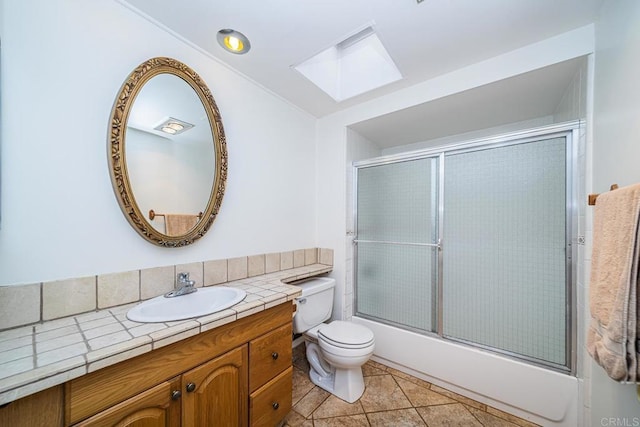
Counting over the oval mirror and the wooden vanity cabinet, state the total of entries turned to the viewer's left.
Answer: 0

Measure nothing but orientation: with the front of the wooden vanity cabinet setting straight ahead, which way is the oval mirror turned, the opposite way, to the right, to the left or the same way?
the same way

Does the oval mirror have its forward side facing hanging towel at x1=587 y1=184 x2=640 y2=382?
yes

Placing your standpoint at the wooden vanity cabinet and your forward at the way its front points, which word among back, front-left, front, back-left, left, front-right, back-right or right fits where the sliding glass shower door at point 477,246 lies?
front-left

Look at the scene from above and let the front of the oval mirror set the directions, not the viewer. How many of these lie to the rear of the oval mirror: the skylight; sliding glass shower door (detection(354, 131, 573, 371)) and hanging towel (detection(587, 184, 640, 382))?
0

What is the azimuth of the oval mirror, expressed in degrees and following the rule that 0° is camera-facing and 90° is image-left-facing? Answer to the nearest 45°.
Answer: approximately 315°

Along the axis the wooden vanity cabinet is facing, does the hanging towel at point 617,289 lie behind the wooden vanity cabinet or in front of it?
in front

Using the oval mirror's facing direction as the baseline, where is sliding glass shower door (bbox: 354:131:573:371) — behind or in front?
in front
